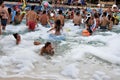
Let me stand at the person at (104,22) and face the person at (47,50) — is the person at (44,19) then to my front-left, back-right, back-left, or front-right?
front-right

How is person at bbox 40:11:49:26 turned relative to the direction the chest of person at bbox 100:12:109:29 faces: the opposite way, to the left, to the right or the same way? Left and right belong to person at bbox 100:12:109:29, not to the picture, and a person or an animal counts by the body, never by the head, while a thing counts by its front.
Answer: the same way

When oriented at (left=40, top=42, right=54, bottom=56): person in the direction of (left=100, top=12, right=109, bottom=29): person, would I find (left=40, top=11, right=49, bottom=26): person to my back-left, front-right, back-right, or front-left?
front-left

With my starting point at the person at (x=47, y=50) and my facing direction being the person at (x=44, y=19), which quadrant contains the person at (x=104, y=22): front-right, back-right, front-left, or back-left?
front-right

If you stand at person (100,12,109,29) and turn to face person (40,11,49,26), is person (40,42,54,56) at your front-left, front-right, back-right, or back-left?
front-left
